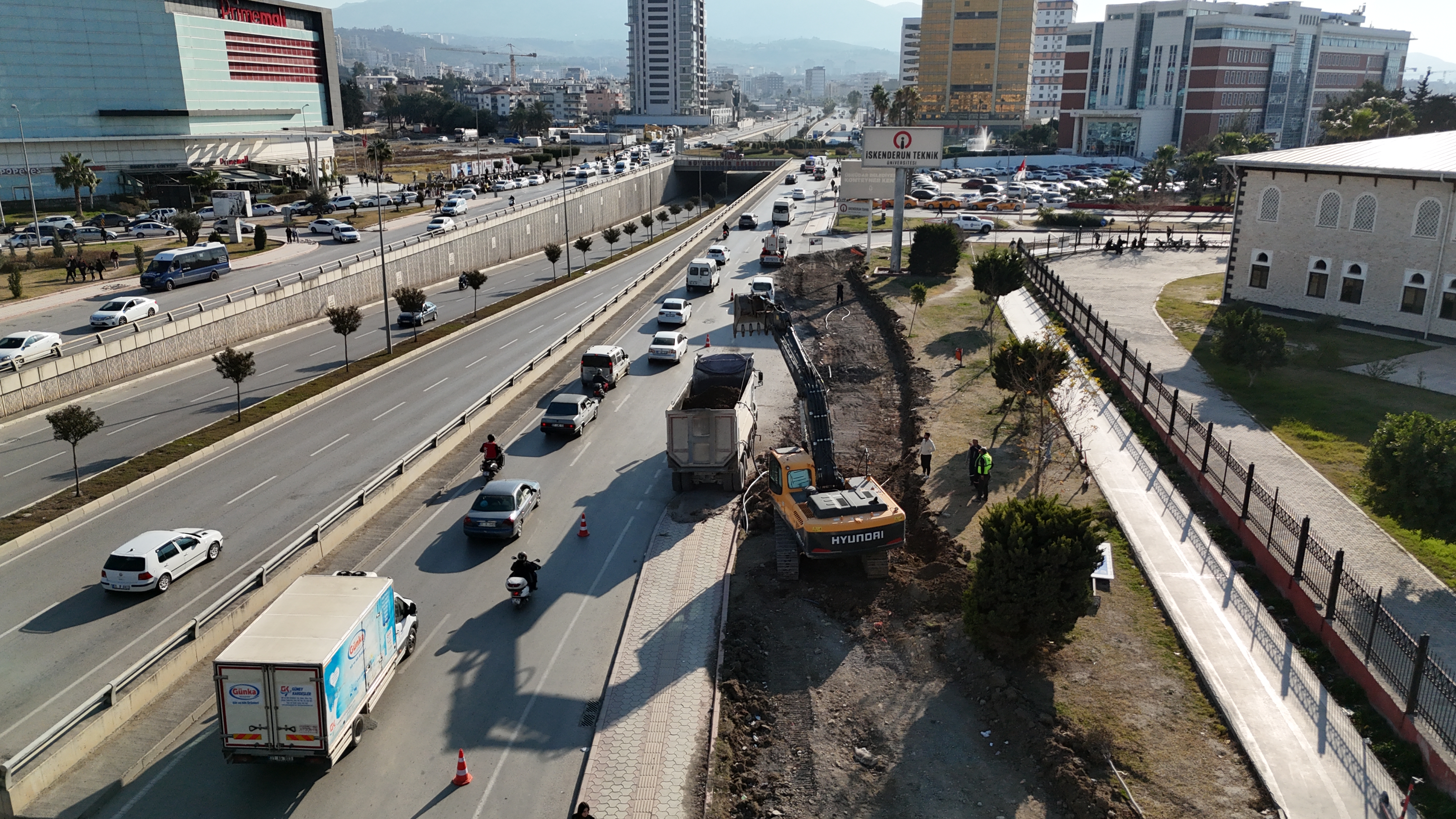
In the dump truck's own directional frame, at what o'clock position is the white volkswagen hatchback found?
The white volkswagen hatchback is roughly at 8 o'clock from the dump truck.

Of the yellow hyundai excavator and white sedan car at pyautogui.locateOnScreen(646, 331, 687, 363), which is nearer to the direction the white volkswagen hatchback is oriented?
the white sedan car

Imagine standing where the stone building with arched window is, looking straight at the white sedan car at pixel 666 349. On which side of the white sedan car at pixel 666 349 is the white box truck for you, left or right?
left

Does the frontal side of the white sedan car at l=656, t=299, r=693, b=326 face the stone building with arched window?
no

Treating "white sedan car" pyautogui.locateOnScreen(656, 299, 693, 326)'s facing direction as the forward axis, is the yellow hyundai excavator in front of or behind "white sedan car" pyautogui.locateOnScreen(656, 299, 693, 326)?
behind

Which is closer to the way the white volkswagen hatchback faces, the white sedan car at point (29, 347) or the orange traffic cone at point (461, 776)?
the white sedan car

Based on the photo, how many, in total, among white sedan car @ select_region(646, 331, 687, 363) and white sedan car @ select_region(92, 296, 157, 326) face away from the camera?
1

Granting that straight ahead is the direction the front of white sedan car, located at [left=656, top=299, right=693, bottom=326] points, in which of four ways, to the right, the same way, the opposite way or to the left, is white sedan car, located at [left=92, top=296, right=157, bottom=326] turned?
the opposite way

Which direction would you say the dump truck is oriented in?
away from the camera

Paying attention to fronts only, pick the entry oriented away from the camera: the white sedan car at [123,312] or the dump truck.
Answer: the dump truck

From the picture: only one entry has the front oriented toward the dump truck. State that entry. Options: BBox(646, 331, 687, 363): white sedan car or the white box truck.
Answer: the white box truck

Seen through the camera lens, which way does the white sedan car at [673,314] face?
facing away from the viewer

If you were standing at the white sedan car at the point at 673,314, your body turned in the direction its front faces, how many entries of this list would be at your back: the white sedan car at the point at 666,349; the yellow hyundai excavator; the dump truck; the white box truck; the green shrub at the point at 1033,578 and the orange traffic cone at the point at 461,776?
6

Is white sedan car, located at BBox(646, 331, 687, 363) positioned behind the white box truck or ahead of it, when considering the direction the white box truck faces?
ahead
